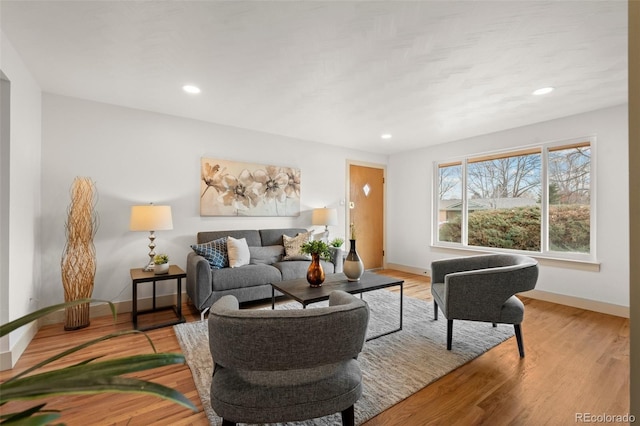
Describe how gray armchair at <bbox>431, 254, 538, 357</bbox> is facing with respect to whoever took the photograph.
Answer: facing to the left of the viewer

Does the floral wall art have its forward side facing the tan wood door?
no

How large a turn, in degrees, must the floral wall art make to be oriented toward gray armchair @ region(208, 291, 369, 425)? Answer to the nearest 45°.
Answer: approximately 45° to its right

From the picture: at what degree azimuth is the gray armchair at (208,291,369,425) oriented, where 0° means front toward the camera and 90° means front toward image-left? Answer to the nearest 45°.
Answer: approximately 180°

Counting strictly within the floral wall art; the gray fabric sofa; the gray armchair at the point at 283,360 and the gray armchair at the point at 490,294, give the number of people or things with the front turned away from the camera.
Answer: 1

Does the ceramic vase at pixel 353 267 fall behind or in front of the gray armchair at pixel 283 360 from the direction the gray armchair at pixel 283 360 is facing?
in front

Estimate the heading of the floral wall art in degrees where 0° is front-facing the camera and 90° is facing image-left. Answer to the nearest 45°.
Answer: approximately 315°

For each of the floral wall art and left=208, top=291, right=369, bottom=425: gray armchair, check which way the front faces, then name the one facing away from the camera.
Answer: the gray armchair

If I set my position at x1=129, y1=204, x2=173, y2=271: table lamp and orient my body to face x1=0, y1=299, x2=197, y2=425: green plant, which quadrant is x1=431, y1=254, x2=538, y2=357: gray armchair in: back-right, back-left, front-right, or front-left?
front-left

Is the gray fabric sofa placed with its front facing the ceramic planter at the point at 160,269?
no

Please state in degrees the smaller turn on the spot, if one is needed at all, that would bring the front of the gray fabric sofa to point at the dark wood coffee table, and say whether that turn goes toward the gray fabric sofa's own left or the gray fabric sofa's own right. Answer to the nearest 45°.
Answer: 0° — it already faces it

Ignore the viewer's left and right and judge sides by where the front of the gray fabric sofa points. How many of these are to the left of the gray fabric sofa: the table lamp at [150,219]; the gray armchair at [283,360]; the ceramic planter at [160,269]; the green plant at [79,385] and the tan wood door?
1

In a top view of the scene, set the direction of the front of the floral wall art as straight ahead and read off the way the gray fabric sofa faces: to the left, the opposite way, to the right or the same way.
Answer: the same way

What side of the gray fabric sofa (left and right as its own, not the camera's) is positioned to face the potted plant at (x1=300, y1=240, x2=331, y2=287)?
front

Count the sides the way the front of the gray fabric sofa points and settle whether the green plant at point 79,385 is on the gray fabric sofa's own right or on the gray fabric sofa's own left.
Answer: on the gray fabric sofa's own right

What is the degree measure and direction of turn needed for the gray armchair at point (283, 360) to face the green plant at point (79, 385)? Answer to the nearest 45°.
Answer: approximately 135° to its left

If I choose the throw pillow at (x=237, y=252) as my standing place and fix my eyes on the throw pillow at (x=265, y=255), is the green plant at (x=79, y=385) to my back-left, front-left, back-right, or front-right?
back-right

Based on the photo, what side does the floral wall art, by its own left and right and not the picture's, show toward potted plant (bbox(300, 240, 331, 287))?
front
